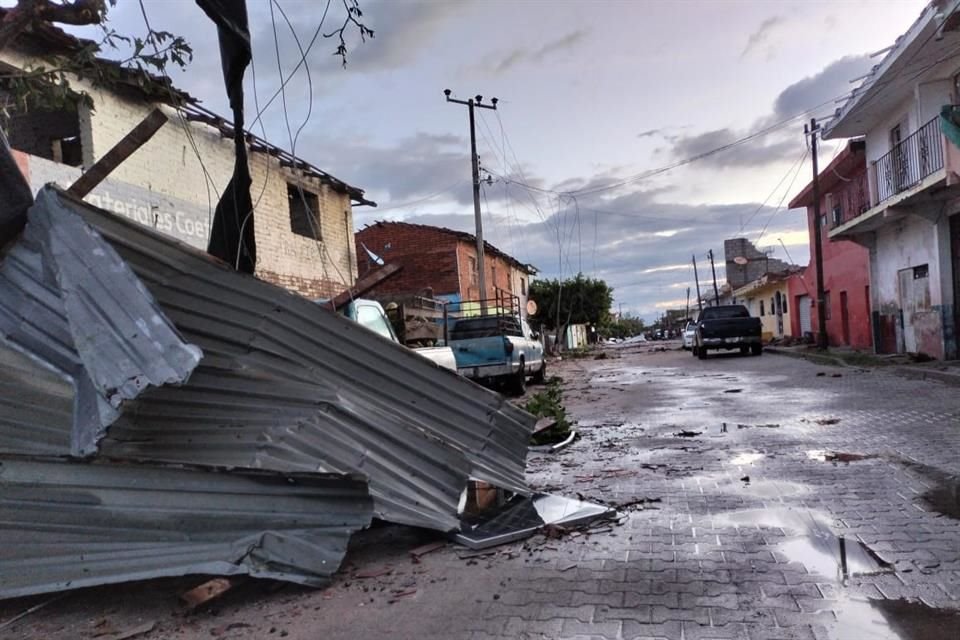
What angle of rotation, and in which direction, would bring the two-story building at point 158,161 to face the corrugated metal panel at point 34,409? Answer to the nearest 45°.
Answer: approximately 45° to its right

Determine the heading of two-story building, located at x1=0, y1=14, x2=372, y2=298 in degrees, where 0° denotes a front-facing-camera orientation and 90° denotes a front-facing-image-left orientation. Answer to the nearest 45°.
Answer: approximately 315°

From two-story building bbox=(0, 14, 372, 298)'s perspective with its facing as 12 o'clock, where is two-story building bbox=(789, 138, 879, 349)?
two-story building bbox=(789, 138, 879, 349) is roughly at 10 o'clock from two-story building bbox=(0, 14, 372, 298).

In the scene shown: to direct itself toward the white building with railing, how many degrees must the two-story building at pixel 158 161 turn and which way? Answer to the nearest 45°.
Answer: approximately 45° to its left

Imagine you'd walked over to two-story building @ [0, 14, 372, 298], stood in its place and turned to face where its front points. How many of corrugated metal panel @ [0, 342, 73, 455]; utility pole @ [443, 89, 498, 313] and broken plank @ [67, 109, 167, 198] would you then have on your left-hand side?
1

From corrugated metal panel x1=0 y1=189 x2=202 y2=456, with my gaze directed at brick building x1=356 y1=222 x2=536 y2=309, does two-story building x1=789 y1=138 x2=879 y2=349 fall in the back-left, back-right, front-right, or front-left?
front-right

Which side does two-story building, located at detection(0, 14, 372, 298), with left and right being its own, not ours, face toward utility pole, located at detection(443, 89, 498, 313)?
left

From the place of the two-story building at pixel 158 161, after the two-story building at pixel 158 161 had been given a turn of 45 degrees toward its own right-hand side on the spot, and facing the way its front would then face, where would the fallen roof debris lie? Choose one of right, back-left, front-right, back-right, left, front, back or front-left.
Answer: front

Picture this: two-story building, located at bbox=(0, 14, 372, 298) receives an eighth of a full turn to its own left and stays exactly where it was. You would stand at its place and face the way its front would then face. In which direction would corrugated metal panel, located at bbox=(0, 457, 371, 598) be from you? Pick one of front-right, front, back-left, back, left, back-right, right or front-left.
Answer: right

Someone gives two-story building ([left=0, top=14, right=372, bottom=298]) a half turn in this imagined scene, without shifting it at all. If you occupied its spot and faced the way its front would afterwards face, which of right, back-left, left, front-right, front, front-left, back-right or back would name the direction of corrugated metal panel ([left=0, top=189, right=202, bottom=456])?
back-left

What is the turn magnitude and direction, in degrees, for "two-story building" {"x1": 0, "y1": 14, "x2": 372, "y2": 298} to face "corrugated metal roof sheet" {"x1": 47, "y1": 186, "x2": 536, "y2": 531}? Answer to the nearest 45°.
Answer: approximately 45° to its right

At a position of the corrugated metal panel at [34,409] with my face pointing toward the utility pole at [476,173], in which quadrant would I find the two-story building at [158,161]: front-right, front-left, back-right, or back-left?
front-left

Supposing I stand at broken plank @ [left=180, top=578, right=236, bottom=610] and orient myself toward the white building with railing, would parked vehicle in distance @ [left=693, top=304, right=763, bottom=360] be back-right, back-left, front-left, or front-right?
front-left

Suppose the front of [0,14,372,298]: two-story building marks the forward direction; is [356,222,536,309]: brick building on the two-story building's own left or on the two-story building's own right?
on the two-story building's own left
